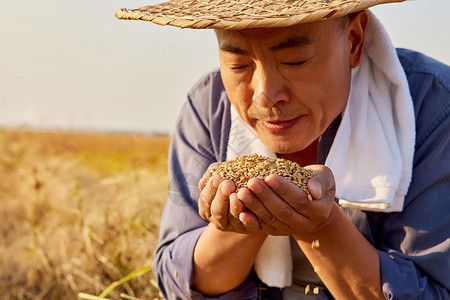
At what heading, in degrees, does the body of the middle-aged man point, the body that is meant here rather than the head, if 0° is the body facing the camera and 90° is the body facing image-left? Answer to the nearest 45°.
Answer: approximately 45°
